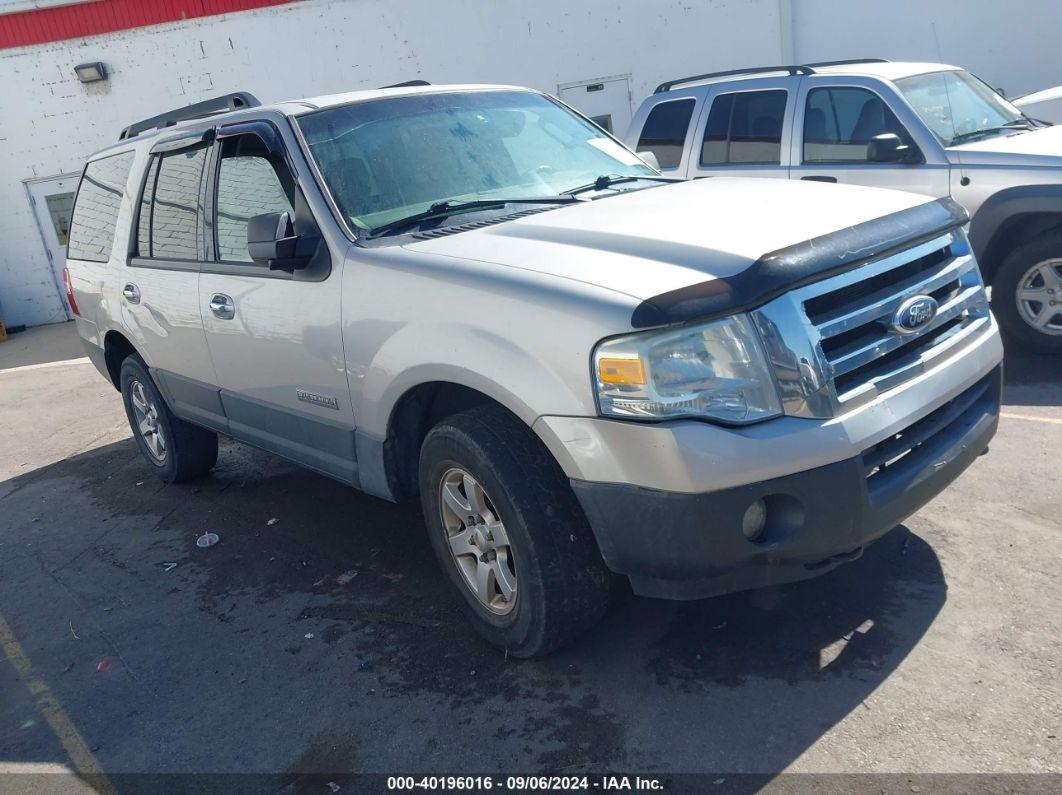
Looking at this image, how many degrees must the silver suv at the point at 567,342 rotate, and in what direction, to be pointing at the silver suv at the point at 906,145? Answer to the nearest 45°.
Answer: approximately 90° to its left

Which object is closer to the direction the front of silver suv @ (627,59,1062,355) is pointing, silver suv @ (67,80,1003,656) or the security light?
the silver suv @ (67,80,1003,656)

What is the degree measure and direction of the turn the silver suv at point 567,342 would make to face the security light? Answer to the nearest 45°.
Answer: approximately 180°

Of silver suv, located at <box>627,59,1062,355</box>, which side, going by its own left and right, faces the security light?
back

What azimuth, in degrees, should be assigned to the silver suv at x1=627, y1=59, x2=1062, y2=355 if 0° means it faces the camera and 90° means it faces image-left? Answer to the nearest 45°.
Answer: approximately 315°
